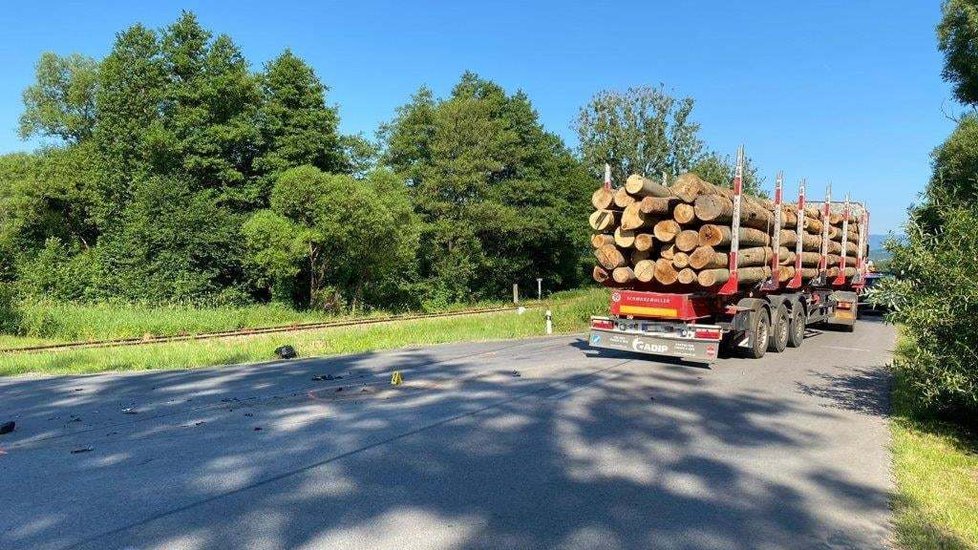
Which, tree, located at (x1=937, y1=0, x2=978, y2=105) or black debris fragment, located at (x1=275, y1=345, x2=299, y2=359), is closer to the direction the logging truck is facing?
the tree

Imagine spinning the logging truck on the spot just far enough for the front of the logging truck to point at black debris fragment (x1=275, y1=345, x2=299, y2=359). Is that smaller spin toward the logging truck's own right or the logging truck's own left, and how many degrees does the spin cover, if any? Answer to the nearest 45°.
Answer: approximately 135° to the logging truck's own left

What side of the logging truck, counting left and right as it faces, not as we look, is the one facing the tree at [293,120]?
left

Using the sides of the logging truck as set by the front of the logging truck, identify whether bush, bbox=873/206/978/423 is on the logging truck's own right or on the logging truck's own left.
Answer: on the logging truck's own right

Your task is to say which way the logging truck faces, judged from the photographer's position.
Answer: facing away from the viewer and to the right of the viewer
